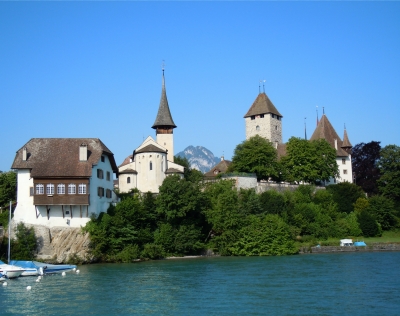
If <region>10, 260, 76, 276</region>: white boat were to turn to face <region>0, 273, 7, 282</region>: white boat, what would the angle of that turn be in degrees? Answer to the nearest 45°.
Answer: approximately 135° to its right

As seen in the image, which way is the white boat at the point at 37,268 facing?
to the viewer's right
